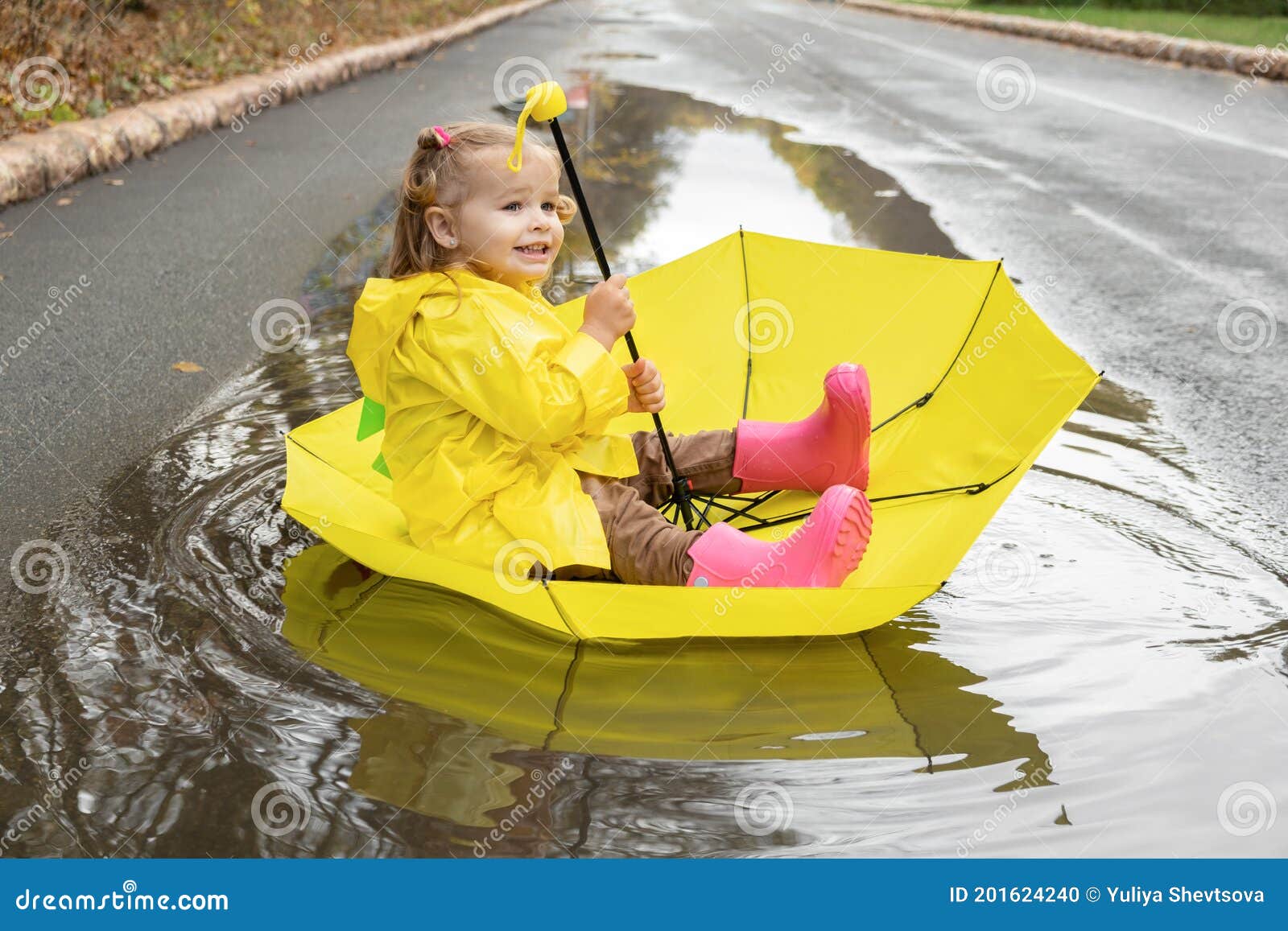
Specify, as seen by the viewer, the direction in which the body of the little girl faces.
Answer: to the viewer's right

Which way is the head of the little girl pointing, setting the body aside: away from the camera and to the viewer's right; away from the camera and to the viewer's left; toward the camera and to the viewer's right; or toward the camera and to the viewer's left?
toward the camera and to the viewer's right
